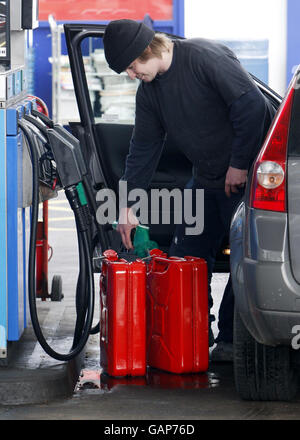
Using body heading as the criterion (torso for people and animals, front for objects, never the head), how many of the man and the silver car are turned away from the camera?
1

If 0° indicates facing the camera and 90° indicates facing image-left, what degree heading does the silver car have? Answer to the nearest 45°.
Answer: approximately 180°

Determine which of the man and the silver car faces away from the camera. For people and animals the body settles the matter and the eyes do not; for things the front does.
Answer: the silver car

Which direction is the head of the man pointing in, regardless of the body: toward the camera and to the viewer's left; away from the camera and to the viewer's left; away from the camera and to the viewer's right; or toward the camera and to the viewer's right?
toward the camera and to the viewer's left

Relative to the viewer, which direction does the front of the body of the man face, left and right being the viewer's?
facing the viewer and to the left of the viewer
